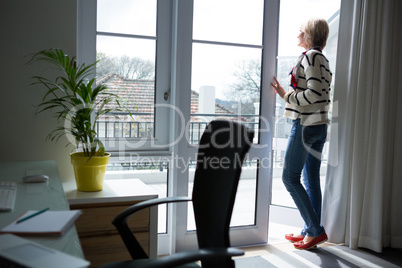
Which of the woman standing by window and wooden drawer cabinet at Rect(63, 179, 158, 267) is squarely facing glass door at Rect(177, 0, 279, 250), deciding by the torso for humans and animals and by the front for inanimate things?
the woman standing by window

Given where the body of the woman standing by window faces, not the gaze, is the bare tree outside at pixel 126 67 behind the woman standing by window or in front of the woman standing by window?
in front

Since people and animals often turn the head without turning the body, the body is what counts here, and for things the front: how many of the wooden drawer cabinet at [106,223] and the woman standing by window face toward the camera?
1

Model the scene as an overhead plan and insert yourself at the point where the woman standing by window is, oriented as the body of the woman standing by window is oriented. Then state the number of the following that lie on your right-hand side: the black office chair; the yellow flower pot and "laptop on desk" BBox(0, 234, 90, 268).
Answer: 0

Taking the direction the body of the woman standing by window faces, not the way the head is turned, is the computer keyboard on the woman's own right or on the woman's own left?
on the woman's own left

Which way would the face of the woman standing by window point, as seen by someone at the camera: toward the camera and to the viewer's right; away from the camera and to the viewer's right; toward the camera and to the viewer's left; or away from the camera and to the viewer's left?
away from the camera and to the viewer's left

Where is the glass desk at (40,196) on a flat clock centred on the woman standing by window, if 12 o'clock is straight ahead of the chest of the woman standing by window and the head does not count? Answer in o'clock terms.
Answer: The glass desk is roughly at 10 o'clock from the woman standing by window.

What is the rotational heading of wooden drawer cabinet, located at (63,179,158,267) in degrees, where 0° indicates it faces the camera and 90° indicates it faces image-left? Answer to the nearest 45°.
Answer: approximately 0°

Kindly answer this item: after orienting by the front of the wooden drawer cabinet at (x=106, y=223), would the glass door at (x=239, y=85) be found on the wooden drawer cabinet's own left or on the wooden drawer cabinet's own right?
on the wooden drawer cabinet's own left

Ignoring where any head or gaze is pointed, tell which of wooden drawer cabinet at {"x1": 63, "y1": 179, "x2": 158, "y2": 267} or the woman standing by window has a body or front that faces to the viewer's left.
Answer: the woman standing by window

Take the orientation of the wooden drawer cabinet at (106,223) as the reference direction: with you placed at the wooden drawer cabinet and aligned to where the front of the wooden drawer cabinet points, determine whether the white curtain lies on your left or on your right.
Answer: on your left

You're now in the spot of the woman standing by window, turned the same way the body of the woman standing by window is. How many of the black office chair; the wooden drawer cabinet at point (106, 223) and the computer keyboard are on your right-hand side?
0

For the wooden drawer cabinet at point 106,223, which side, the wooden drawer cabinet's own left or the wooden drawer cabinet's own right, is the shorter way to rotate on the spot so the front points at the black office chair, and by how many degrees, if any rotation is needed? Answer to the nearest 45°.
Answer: approximately 45° to the wooden drawer cabinet's own left

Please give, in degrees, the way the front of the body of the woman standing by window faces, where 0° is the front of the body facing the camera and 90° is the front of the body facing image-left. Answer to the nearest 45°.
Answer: approximately 90°
